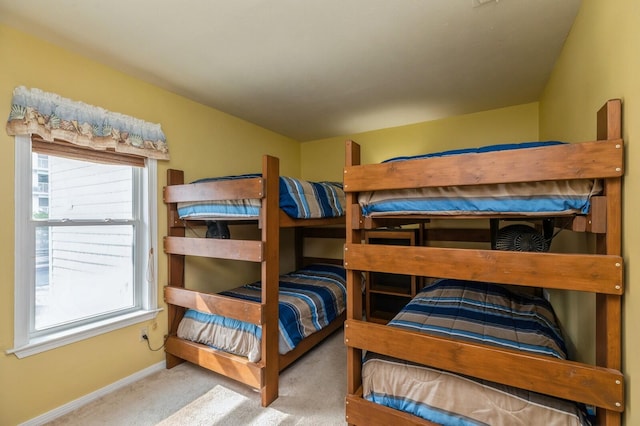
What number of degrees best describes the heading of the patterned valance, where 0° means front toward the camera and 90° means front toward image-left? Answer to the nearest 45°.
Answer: approximately 315°

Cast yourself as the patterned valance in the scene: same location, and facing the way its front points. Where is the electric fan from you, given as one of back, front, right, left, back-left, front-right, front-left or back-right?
front

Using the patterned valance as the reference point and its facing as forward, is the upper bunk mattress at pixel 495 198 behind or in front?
in front
